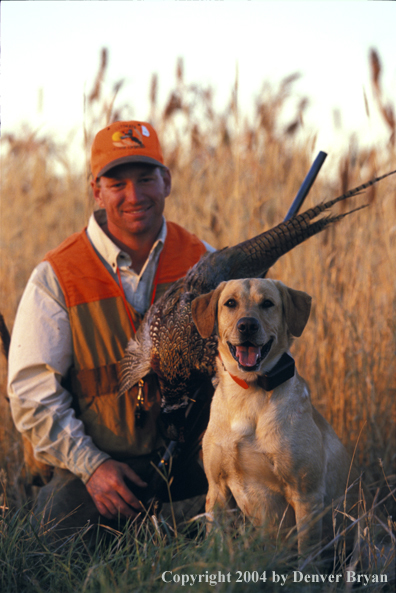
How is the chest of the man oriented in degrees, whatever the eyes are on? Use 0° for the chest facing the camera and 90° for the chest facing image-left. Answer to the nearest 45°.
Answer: approximately 315°
